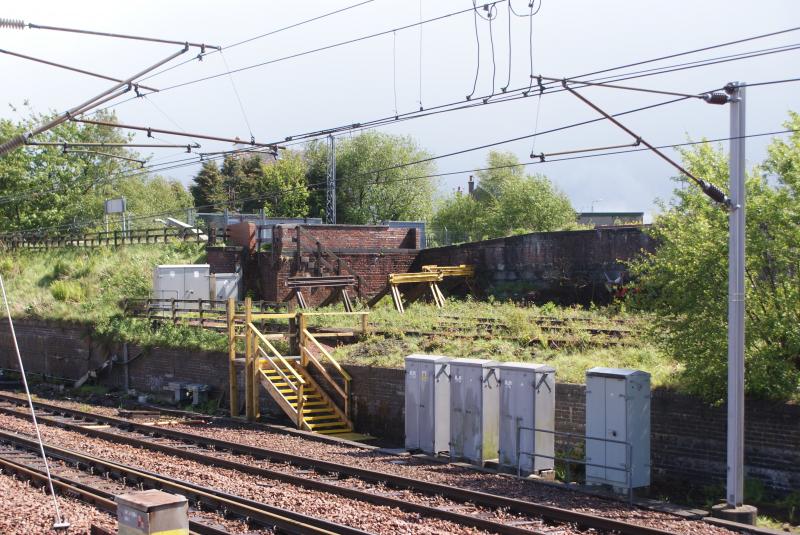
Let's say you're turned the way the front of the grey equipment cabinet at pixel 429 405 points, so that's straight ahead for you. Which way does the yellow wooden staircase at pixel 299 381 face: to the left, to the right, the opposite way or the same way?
to the left

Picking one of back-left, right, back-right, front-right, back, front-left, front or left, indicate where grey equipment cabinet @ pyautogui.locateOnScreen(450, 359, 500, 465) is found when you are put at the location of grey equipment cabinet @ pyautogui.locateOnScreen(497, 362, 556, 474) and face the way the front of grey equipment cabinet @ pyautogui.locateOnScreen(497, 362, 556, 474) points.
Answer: right

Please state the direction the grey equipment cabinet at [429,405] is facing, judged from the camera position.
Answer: facing the viewer and to the left of the viewer

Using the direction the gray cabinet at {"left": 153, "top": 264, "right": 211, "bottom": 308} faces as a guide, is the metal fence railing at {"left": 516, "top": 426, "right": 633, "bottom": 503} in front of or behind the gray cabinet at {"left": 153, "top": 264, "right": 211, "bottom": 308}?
in front

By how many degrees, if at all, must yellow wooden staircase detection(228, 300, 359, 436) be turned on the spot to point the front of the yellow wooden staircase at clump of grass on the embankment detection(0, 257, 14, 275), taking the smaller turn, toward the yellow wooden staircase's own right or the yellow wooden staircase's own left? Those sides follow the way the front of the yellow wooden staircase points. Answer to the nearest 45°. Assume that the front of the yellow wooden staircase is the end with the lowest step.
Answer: approximately 180°

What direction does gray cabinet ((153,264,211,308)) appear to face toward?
toward the camera

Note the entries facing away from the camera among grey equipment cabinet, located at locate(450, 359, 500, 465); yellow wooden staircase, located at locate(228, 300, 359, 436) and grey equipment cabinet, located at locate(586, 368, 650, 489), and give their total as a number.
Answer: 0

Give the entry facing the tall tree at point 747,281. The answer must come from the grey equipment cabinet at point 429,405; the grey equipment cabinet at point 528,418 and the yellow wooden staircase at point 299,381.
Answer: the yellow wooden staircase

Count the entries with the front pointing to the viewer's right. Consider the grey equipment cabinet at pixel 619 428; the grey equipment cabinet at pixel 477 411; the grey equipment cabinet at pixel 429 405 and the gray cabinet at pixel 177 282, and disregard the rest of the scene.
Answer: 0

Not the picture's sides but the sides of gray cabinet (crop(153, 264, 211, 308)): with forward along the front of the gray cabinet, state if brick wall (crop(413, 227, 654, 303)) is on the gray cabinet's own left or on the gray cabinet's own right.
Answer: on the gray cabinet's own left

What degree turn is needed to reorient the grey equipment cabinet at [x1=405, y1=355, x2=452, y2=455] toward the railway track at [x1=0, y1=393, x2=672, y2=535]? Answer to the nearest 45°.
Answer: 0° — it already faces it

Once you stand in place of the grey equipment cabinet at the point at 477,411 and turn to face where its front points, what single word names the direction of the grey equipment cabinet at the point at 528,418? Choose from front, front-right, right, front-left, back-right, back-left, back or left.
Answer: left

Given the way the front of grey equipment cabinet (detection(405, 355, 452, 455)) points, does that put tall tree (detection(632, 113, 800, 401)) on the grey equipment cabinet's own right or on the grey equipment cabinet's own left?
on the grey equipment cabinet's own left

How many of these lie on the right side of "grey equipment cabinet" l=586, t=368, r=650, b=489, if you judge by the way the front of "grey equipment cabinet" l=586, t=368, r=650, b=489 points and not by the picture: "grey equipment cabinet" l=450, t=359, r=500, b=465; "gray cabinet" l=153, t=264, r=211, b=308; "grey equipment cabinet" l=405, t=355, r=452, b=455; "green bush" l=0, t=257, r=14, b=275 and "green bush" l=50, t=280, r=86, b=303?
5

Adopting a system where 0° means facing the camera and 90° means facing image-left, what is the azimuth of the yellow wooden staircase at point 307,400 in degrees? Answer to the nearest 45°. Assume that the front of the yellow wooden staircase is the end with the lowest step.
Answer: approximately 315°

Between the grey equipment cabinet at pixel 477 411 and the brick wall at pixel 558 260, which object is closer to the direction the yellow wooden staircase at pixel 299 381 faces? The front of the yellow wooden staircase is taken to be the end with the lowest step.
the grey equipment cabinet

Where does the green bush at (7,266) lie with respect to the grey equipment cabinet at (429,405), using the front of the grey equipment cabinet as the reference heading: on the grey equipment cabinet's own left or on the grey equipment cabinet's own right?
on the grey equipment cabinet's own right
